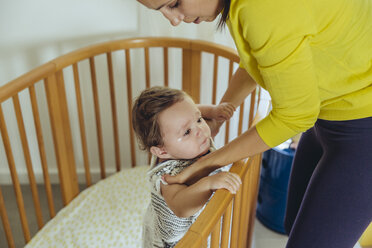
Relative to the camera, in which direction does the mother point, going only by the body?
to the viewer's left

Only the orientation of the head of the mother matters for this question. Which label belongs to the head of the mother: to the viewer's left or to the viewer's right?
to the viewer's left
